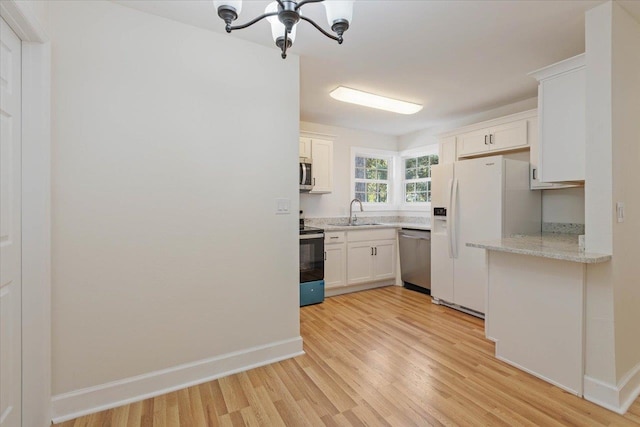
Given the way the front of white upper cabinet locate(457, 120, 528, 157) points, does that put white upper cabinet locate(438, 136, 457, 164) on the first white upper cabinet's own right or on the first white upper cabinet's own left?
on the first white upper cabinet's own right

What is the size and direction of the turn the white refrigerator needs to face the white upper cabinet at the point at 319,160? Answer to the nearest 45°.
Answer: approximately 45° to its right

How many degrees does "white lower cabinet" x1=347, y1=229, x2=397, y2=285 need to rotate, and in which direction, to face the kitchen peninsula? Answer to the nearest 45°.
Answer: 0° — it already faces it

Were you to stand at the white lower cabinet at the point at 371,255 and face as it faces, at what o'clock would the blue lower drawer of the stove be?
The blue lower drawer of the stove is roughly at 3 o'clock from the white lower cabinet.

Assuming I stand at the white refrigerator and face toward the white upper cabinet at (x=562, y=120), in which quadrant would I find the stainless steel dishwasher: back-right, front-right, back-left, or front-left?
back-right

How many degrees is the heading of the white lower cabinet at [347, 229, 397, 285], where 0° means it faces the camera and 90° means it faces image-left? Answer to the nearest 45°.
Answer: approximately 315°

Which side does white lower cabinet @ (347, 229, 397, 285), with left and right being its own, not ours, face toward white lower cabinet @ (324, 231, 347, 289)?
right

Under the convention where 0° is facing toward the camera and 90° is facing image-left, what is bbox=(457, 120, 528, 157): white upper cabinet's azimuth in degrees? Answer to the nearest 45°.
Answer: approximately 45°

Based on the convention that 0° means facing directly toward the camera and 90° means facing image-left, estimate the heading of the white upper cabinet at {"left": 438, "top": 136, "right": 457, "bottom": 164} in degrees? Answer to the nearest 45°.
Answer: approximately 45°
